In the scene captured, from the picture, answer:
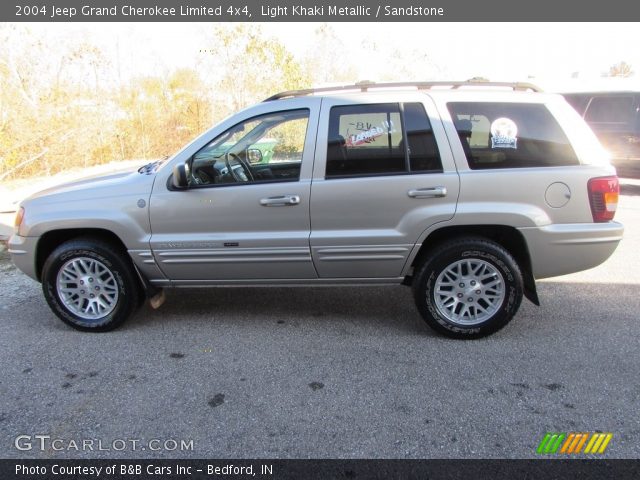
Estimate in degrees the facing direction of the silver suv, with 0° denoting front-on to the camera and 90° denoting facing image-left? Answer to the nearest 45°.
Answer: approximately 90°

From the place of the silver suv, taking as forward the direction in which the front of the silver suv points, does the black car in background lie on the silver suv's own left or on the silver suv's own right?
on the silver suv's own right

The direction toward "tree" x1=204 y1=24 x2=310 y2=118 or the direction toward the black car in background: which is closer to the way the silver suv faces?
the tree

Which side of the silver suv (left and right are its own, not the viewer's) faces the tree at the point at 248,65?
right
